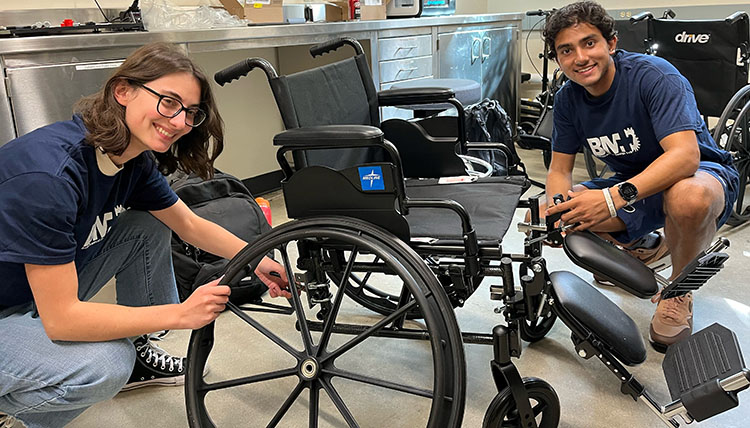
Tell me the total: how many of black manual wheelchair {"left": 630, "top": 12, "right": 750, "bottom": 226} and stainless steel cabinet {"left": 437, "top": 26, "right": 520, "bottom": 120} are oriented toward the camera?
1

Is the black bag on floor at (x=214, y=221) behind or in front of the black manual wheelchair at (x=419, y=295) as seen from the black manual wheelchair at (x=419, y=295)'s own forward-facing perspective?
behind

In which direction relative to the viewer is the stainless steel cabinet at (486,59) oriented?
toward the camera

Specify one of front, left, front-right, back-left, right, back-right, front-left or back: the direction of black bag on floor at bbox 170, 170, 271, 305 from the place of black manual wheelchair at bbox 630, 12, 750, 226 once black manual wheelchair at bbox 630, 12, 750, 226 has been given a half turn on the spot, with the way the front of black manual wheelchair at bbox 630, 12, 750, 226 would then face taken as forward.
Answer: front

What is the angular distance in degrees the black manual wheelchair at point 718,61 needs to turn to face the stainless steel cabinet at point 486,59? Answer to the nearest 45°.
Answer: approximately 90° to its left

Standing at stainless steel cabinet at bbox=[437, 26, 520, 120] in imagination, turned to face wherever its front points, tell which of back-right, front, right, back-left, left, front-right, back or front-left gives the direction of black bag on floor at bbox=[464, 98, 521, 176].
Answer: front

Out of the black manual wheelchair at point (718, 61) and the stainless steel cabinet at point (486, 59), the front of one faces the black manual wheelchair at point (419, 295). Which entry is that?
the stainless steel cabinet

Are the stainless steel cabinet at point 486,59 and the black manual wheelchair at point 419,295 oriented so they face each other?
no

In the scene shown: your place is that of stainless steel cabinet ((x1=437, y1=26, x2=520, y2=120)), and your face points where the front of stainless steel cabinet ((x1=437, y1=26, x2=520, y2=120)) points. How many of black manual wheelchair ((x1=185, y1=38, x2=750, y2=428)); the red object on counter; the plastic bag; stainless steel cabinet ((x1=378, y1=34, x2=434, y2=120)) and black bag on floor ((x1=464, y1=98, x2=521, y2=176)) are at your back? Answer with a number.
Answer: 0

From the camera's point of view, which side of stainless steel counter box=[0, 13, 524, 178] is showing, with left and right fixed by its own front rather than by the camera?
front

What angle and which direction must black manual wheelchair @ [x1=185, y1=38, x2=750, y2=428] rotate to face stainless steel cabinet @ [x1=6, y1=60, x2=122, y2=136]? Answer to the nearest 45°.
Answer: approximately 180°

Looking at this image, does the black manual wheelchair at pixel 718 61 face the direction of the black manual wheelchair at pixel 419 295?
no

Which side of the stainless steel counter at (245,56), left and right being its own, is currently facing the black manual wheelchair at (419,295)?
front

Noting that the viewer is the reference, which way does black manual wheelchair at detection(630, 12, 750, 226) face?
facing away from the viewer and to the right of the viewer

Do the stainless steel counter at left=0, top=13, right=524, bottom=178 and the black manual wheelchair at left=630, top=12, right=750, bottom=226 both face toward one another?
no

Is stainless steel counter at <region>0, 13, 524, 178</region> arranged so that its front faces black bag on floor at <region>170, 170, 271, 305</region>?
yes

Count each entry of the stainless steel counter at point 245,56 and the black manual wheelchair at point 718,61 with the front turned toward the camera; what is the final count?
1

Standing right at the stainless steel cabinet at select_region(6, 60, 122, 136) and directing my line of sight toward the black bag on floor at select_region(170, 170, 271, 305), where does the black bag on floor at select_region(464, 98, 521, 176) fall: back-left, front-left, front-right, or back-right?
front-left

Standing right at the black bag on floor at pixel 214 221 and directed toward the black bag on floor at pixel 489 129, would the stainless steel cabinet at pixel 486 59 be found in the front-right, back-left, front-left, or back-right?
front-left

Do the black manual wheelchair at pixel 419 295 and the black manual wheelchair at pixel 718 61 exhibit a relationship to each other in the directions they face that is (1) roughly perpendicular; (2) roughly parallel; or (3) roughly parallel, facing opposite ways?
roughly perpendicular

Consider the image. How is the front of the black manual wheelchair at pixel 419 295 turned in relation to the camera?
facing the viewer and to the right of the viewer
